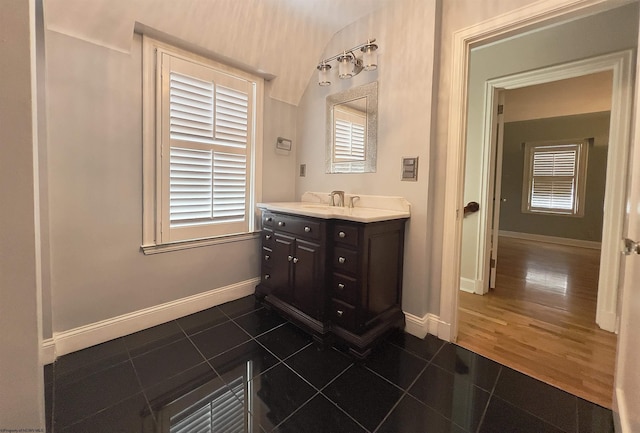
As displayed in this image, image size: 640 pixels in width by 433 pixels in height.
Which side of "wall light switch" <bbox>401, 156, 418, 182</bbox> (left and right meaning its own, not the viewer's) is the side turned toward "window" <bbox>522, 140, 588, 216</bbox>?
back

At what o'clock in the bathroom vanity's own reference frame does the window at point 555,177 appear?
The window is roughly at 6 o'clock from the bathroom vanity.

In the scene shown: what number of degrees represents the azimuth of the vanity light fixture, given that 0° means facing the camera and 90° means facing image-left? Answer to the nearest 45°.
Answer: approximately 45°

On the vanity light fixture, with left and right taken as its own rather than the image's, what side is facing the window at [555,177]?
back

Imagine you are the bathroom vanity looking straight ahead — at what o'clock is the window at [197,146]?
The window is roughly at 2 o'clock from the bathroom vanity.

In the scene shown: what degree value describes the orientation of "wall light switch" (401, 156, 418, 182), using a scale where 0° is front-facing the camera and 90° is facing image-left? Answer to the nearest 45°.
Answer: approximately 45°
